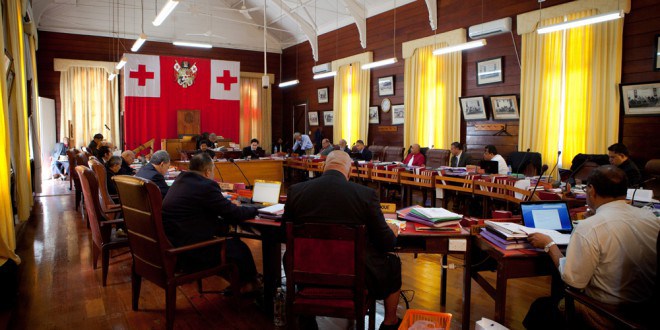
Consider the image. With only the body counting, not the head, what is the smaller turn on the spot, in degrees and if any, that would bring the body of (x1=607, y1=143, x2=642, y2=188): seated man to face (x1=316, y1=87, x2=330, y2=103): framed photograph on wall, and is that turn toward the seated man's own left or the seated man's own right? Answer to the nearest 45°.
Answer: approximately 45° to the seated man's own right

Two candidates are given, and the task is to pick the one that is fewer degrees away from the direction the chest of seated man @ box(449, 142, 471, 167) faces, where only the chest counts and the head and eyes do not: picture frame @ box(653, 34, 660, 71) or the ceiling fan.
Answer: the ceiling fan

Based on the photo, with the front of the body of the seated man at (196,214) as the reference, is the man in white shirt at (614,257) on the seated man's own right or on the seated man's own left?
on the seated man's own right

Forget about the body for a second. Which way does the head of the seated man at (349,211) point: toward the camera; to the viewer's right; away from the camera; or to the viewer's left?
away from the camera
